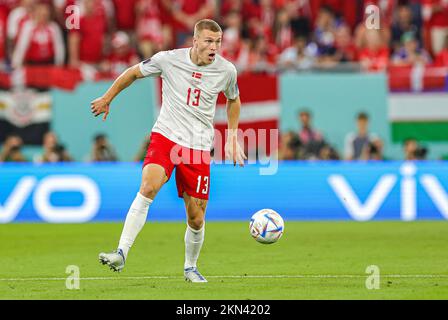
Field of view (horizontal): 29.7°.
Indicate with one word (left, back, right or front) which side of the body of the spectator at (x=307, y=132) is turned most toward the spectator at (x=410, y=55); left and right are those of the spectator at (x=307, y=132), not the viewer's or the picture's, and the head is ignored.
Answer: back

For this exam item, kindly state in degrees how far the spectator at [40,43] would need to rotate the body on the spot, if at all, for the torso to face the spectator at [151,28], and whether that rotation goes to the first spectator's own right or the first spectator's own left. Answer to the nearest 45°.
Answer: approximately 90° to the first spectator's own left

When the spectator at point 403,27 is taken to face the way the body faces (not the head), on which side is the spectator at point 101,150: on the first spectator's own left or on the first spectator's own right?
on the first spectator's own right

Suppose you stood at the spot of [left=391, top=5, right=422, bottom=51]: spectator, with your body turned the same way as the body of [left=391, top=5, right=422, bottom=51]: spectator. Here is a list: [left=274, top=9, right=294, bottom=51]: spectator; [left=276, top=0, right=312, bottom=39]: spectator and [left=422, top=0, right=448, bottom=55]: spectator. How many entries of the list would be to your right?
2

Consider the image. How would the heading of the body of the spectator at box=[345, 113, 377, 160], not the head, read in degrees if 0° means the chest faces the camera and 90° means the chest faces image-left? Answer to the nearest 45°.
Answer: approximately 0°

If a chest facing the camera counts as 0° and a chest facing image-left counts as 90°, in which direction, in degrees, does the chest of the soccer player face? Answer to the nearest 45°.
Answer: approximately 0°

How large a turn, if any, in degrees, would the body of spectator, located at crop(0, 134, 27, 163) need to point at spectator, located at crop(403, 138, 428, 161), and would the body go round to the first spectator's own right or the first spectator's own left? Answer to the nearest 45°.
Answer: approximately 90° to the first spectator's own left

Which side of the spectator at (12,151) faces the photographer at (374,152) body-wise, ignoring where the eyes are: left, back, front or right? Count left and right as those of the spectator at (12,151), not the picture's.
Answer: left

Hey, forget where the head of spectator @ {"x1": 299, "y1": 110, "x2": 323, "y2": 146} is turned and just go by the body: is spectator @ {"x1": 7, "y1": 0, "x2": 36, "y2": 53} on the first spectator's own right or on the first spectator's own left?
on the first spectator's own right

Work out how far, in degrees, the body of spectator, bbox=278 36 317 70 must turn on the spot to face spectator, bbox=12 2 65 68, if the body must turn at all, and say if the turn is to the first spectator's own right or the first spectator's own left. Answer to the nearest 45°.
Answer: approximately 90° to the first spectator's own right

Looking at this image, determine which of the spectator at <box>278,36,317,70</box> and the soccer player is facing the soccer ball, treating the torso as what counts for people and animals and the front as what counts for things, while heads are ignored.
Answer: the spectator

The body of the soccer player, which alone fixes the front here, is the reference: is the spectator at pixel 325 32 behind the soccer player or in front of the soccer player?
behind
